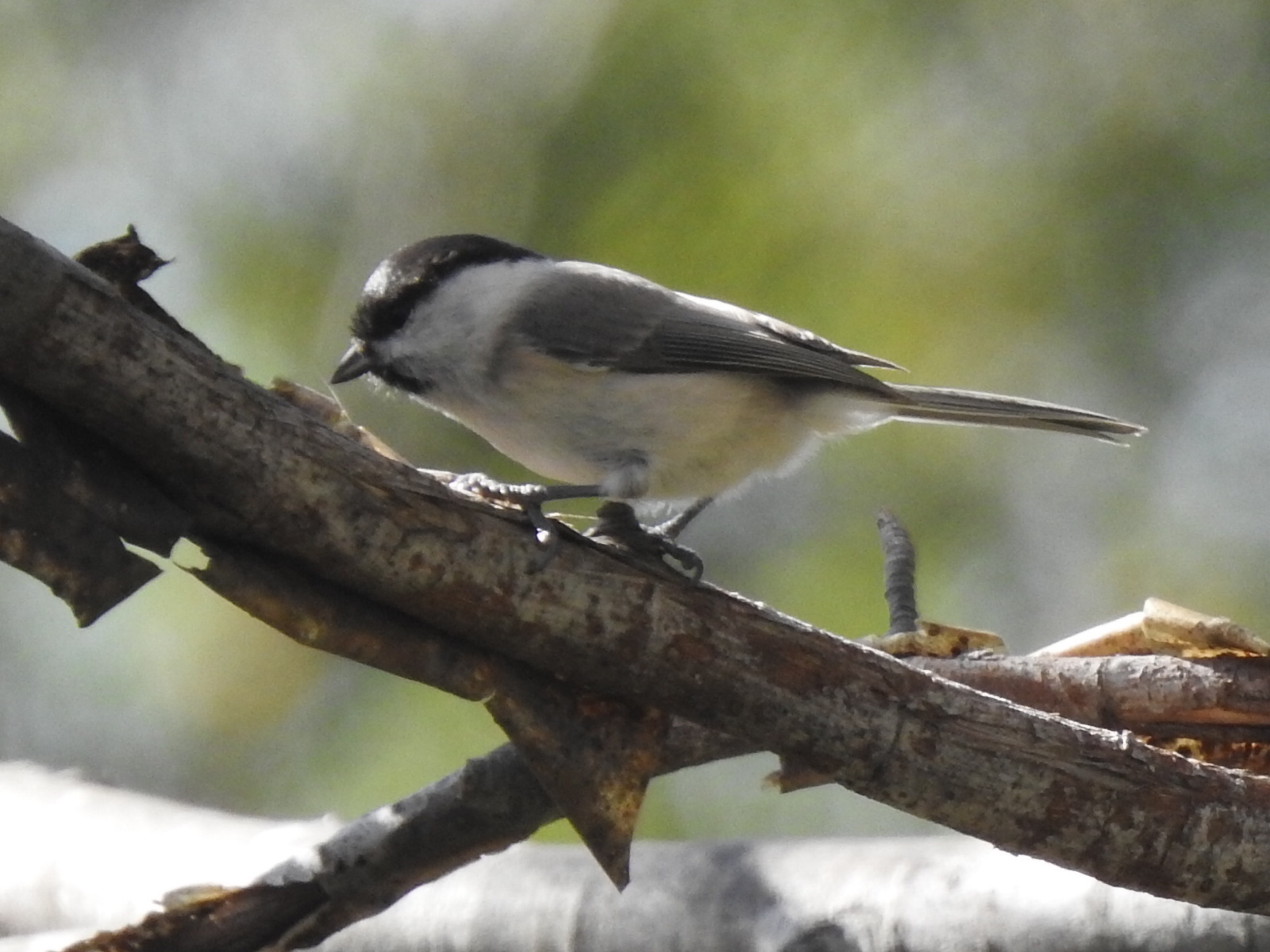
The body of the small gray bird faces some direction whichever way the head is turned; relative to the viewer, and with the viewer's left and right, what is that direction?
facing to the left of the viewer
